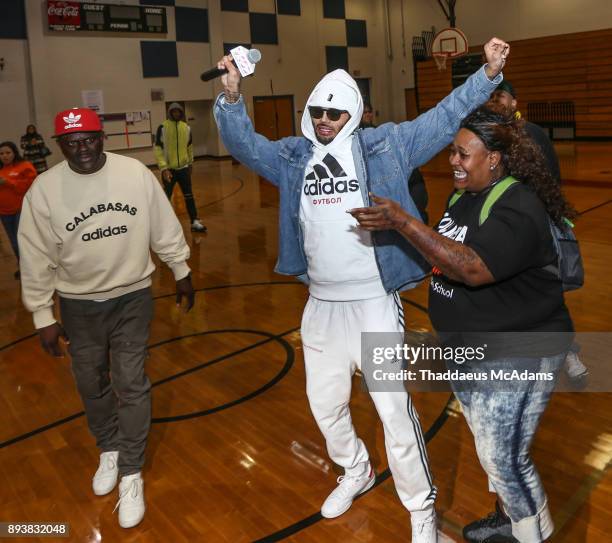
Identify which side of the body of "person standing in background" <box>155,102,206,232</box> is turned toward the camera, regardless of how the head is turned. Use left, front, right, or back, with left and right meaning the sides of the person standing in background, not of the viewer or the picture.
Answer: front

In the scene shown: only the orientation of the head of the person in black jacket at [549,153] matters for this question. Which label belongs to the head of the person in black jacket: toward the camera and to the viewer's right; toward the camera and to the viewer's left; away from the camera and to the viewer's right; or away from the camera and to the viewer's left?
toward the camera and to the viewer's left

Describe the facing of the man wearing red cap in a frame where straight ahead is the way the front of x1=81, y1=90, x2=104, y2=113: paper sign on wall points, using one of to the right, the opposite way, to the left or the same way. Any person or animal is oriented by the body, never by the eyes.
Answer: the same way

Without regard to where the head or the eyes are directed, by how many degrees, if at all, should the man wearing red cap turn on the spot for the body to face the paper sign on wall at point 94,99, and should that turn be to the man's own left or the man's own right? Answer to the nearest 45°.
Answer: approximately 180°

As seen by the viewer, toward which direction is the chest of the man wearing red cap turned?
toward the camera

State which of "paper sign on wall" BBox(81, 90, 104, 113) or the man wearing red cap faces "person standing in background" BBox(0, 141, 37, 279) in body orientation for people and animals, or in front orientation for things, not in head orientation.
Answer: the paper sign on wall

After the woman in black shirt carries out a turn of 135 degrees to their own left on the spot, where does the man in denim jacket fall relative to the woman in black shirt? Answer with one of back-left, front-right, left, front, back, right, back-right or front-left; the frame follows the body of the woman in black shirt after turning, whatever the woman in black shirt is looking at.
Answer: back

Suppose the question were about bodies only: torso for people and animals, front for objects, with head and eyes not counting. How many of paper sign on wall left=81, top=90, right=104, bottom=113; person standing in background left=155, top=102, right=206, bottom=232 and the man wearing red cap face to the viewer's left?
0

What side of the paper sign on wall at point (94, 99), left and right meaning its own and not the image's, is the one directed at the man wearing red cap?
front

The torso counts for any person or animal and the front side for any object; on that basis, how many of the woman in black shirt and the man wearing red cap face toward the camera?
1

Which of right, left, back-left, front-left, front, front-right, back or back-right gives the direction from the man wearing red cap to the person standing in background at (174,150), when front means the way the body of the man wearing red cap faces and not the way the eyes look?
back

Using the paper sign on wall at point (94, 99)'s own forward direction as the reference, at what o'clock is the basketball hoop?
The basketball hoop is roughly at 10 o'clock from the paper sign on wall.

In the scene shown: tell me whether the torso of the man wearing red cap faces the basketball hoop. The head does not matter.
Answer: no

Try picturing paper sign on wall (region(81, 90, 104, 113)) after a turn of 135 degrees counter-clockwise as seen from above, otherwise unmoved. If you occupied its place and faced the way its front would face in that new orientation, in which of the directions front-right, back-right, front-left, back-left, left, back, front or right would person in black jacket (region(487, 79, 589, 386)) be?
back-right

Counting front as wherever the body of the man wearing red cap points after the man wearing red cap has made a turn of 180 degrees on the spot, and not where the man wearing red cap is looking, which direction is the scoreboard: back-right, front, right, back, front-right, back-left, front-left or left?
front

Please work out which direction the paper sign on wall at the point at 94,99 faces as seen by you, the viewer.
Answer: facing the viewer
